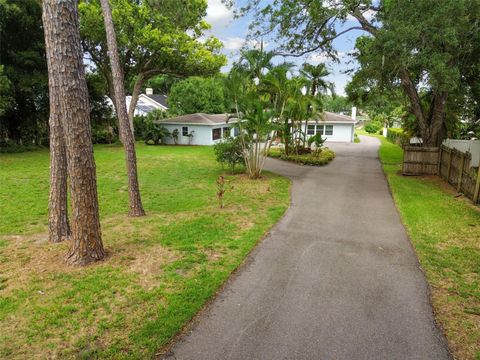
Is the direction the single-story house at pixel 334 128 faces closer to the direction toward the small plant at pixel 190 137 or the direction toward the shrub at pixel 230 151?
the shrub

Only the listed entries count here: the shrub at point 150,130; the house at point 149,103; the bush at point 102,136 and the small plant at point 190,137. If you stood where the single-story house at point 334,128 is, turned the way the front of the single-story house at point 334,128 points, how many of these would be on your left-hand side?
0

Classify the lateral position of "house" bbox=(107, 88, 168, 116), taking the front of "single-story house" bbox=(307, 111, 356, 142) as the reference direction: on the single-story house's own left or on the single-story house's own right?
on the single-story house's own right

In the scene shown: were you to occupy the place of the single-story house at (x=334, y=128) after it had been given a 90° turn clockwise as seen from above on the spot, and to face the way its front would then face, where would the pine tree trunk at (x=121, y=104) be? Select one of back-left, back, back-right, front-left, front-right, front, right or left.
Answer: left

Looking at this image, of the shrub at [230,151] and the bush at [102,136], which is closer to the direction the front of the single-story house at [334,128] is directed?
the shrub

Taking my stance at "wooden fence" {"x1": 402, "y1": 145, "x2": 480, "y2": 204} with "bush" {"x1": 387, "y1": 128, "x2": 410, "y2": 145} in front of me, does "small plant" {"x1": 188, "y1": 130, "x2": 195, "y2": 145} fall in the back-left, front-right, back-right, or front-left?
front-left

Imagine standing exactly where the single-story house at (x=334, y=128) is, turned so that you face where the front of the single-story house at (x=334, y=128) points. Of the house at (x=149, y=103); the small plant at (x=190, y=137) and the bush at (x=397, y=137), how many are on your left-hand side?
1

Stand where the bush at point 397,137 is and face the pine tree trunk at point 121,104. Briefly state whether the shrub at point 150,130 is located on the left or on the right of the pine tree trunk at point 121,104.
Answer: right

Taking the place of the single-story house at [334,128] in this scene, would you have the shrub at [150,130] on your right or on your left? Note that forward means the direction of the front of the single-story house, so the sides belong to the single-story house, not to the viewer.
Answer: on your right

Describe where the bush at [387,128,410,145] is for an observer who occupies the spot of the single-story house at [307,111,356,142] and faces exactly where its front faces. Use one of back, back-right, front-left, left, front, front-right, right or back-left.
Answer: left

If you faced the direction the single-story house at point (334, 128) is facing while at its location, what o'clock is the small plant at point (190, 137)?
The small plant is roughly at 2 o'clock from the single-story house.

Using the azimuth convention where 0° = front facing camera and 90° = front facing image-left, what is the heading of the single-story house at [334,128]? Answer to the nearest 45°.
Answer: approximately 0°

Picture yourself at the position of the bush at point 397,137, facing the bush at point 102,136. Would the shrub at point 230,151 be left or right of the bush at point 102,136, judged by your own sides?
left

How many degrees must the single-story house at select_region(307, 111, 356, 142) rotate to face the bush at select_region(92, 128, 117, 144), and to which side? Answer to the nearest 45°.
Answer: approximately 45° to its right
